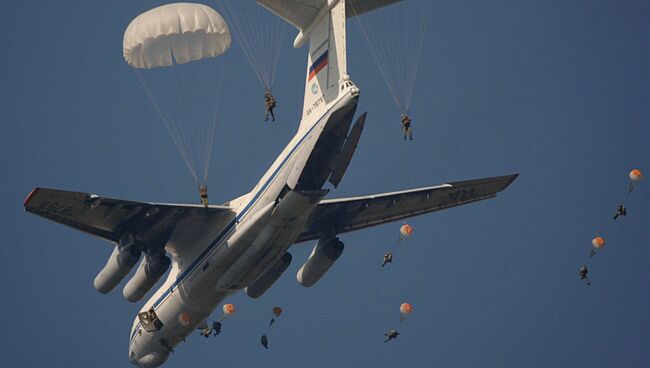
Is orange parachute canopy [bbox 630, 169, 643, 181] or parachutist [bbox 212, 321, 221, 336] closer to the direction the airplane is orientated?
the parachutist
